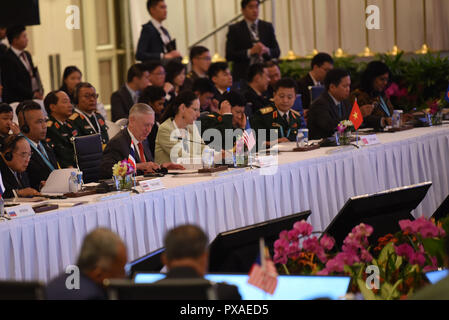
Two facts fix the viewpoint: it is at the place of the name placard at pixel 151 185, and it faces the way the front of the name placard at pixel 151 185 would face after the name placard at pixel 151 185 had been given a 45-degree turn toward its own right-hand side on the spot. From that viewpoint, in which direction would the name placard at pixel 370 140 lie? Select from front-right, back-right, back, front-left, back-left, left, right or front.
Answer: back-left

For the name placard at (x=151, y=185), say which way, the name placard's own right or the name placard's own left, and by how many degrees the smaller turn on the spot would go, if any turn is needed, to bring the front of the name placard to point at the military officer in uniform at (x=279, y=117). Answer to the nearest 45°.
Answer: approximately 90° to the name placard's own left

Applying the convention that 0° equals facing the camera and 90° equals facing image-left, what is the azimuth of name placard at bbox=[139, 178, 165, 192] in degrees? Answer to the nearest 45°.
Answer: approximately 315°

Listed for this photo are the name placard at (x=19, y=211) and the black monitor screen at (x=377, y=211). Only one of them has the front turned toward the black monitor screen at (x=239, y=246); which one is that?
the name placard

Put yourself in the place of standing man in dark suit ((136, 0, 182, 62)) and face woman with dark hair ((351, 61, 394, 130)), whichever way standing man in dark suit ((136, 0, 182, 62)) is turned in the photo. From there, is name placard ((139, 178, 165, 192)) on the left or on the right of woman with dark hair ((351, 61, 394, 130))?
right

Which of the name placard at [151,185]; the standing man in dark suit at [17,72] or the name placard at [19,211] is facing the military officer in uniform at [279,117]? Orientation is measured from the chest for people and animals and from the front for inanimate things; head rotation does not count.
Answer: the standing man in dark suit

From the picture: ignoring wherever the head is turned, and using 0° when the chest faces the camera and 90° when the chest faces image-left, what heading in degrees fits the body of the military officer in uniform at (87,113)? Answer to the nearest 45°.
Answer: approximately 315°

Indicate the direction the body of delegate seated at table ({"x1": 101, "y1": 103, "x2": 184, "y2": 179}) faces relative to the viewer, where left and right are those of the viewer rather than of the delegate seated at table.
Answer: facing the viewer and to the right of the viewer

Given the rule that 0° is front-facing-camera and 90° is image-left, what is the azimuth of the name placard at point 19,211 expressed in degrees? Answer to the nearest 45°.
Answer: approximately 315°

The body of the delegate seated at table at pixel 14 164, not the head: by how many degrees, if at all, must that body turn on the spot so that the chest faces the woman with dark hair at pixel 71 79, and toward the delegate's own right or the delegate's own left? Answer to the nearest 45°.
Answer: approximately 135° to the delegate's own left

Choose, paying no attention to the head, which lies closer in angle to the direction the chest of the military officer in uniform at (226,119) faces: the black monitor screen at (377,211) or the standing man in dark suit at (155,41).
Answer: the black monitor screen
